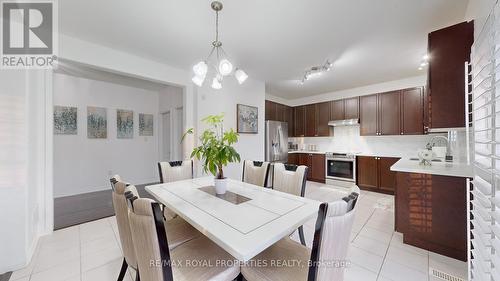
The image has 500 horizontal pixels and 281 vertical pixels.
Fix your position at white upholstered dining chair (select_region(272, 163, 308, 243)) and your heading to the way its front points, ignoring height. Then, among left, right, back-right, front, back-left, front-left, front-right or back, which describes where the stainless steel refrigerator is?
back-right

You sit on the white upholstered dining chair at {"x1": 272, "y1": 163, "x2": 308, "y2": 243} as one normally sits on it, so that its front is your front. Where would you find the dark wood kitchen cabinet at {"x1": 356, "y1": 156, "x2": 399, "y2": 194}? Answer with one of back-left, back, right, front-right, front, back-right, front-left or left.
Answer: back

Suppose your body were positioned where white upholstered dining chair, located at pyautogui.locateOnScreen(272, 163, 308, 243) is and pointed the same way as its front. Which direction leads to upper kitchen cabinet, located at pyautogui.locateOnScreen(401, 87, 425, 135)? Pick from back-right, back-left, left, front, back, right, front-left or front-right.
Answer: back

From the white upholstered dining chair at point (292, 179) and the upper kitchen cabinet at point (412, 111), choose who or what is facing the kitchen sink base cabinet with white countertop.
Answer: the upper kitchen cabinet

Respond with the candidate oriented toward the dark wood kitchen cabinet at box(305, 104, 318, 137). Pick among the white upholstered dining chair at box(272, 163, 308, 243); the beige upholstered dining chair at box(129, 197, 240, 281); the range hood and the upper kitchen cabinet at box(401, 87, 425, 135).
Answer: the beige upholstered dining chair at box(129, 197, 240, 281)

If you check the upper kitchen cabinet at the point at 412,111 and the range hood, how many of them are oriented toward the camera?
2

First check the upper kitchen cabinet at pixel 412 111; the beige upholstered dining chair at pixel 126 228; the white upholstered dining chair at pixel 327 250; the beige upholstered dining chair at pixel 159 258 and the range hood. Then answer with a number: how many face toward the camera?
2

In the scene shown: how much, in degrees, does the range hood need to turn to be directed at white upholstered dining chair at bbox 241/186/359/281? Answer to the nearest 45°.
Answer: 0° — it already faces it

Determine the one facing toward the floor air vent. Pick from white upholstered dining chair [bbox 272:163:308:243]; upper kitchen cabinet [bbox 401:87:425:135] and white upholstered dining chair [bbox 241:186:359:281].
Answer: the upper kitchen cabinet
